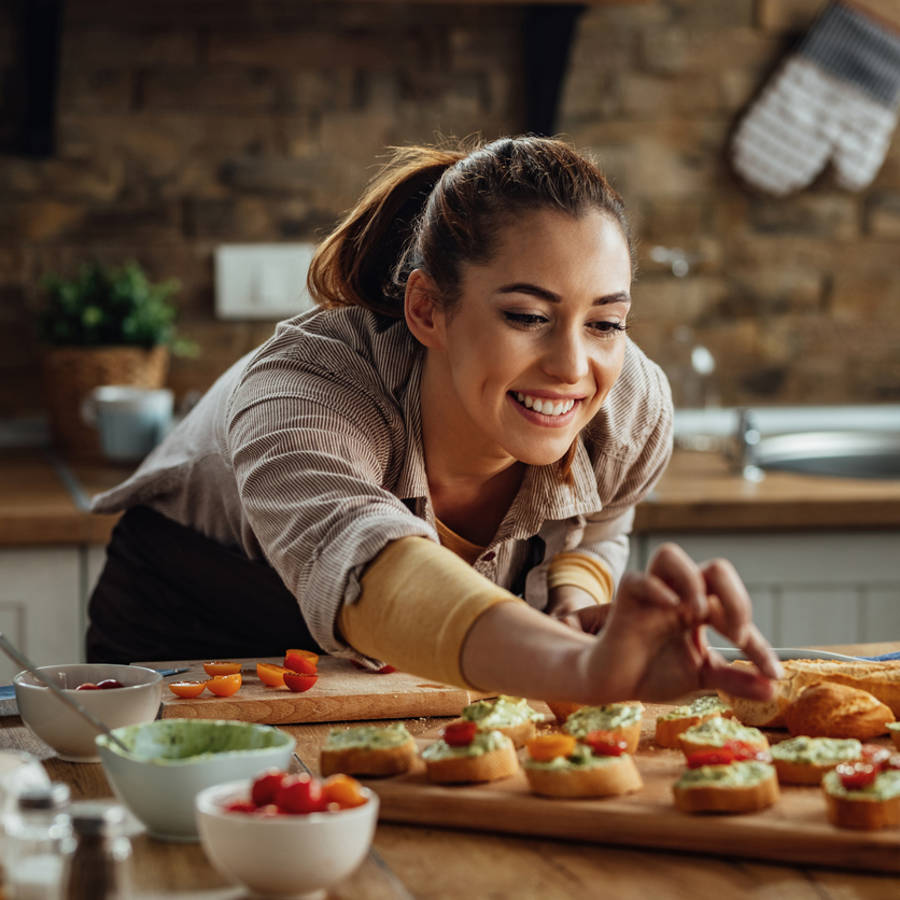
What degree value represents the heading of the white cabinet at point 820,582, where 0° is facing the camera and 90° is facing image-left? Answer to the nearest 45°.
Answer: approximately 0°

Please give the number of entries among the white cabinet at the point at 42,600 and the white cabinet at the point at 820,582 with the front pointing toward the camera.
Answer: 2

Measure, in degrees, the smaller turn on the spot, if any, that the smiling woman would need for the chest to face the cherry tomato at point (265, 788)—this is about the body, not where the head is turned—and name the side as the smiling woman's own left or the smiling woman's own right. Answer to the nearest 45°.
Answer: approximately 45° to the smiling woman's own right

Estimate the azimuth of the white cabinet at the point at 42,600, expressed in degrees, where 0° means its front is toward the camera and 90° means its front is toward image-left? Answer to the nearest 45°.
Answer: approximately 0°

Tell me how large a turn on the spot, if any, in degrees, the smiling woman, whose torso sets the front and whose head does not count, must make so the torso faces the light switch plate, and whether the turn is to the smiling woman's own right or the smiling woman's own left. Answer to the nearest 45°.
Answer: approximately 135° to the smiling woman's own left
